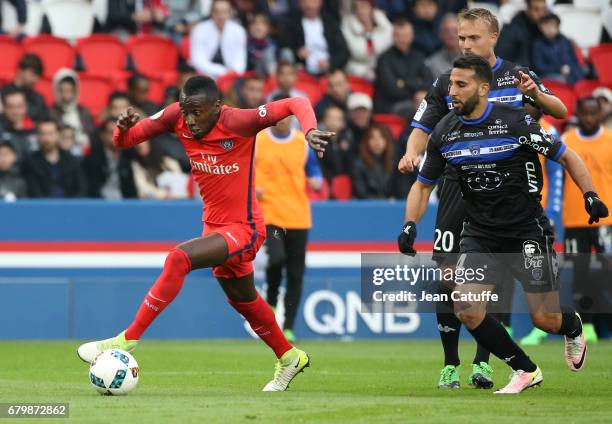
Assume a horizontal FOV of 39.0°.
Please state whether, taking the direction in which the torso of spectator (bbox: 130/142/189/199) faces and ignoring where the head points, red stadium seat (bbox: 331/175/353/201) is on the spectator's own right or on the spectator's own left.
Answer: on the spectator's own left

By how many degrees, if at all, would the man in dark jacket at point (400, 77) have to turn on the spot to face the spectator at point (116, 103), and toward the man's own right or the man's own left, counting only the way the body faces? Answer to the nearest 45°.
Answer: approximately 45° to the man's own right

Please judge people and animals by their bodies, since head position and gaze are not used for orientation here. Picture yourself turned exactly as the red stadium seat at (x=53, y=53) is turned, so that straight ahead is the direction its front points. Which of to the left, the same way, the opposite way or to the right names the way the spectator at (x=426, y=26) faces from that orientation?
the same way

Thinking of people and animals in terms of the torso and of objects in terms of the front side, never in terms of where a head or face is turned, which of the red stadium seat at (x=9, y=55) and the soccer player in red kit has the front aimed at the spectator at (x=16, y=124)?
the red stadium seat

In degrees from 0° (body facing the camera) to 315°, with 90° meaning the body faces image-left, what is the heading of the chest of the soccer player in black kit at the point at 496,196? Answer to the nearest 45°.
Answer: approximately 45°

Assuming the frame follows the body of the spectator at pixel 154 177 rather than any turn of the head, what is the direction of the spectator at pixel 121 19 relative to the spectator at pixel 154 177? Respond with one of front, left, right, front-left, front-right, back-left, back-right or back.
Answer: back

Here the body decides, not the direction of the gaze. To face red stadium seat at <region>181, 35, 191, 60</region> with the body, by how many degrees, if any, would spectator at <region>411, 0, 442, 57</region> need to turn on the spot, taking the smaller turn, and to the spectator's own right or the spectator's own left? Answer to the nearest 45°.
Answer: approximately 90° to the spectator's own right

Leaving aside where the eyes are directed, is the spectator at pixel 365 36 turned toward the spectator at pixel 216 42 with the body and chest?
no

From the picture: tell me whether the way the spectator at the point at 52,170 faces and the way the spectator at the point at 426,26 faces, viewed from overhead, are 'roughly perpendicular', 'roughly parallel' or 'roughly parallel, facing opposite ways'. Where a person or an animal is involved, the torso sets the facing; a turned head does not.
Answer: roughly parallel

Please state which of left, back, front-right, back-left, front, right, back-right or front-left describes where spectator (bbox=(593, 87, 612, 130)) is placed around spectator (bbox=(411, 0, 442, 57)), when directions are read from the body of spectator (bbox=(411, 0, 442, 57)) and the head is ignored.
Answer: front-left

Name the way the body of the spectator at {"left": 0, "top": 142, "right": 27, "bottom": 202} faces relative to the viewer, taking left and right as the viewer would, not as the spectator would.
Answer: facing the viewer

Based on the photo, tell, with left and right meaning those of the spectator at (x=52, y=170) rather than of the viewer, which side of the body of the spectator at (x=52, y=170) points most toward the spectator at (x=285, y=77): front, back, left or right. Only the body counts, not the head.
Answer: left

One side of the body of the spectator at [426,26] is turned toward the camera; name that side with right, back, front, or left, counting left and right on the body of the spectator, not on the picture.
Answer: front

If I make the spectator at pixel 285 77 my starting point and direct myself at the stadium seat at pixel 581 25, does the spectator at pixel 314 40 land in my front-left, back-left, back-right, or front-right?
front-left

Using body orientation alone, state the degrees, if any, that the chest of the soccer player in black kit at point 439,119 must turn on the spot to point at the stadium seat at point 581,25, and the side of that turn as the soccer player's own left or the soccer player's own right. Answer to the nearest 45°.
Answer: approximately 180°

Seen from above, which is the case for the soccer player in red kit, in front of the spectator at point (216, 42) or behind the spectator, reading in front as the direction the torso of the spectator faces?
in front

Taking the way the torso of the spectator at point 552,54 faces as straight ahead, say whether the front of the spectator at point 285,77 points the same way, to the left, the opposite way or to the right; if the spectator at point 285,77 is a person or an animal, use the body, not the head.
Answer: the same way
